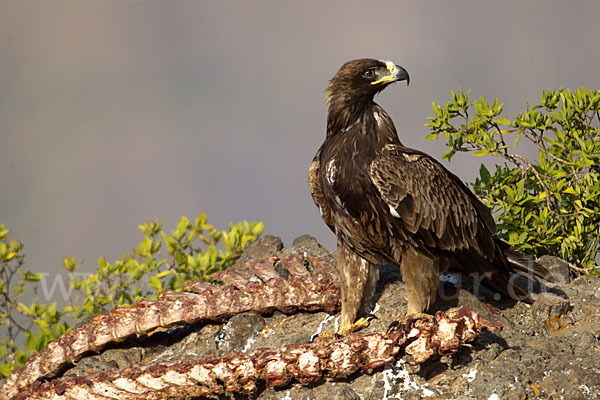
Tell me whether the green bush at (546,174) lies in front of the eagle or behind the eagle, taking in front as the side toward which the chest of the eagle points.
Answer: behind

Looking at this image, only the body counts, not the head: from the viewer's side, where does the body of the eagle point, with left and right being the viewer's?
facing the viewer and to the left of the viewer

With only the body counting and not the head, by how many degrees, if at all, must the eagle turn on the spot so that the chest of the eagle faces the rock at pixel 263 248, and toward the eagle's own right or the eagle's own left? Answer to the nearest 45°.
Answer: approximately 90° to the eagle's own right

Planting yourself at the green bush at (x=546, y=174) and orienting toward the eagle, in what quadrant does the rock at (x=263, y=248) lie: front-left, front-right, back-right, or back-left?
front-right

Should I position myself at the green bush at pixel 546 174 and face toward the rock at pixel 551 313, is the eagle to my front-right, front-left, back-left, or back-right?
front-right
